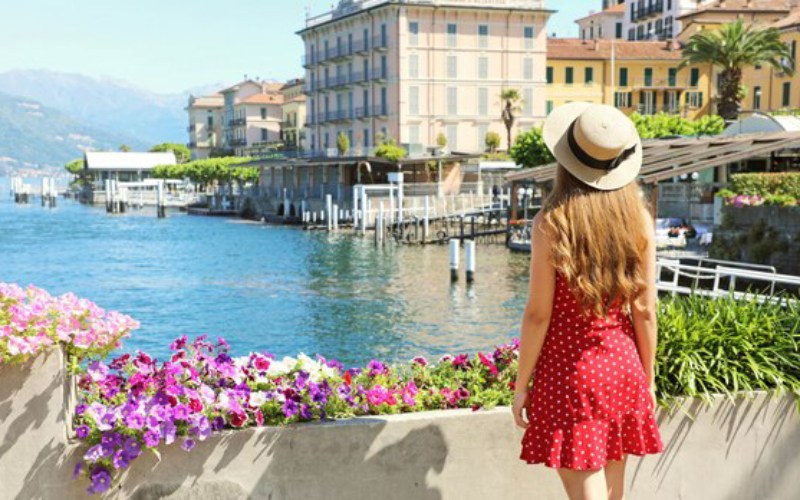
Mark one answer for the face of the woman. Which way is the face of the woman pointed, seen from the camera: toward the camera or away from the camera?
away from the camera

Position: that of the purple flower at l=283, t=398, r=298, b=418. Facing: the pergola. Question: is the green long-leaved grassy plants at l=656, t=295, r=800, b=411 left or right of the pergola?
right

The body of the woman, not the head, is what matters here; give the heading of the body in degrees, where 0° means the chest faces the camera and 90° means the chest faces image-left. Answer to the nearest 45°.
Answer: approximately 180°

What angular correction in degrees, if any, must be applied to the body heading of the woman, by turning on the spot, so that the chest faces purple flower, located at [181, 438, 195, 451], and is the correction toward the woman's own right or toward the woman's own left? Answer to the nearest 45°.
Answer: approximately 90° to the woman's own left

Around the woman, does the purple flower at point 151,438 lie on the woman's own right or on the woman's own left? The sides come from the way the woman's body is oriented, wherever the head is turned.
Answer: on the woman's own left

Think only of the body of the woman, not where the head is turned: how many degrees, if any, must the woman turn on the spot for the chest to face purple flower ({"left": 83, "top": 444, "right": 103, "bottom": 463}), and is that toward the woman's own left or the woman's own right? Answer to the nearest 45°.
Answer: approximately 90° to the woman's own left
